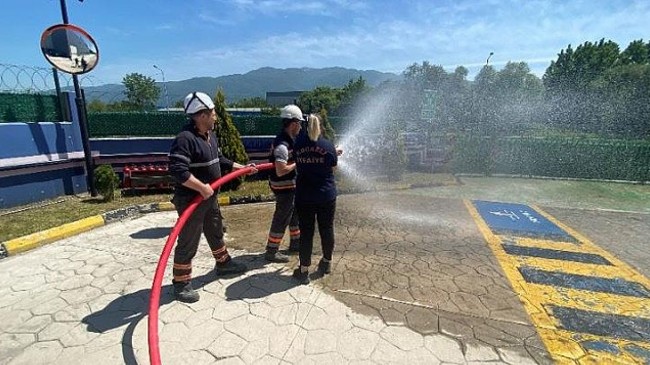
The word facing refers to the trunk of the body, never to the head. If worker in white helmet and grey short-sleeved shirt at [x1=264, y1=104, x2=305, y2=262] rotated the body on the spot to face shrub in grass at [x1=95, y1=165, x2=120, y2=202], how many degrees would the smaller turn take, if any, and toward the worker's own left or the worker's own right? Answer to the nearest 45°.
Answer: approximately 135° to the worker's own left

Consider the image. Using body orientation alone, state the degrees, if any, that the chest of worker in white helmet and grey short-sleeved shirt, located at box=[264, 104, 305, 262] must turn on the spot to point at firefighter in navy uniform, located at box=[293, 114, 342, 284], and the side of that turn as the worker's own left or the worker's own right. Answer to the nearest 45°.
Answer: approximately 45° to the worker's own right

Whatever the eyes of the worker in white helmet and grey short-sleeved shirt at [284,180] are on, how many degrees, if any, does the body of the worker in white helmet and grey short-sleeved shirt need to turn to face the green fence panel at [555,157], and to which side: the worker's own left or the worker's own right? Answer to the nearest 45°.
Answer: approximately 45° to the worker's own left

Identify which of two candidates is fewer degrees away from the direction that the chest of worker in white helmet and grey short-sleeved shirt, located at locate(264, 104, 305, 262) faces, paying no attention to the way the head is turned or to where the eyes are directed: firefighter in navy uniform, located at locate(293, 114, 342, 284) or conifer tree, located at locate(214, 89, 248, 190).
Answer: the firefighter in navy uniform

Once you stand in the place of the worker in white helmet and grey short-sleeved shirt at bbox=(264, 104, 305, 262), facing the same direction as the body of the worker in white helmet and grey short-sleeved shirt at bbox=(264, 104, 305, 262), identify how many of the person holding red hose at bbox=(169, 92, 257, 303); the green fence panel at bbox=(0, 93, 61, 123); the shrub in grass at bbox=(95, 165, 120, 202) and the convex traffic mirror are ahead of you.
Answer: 0

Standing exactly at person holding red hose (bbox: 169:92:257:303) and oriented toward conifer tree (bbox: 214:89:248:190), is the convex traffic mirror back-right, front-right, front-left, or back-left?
front-left

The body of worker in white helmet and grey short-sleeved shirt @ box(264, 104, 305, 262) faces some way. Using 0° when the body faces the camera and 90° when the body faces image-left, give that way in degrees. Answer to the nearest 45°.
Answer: approximately 270°

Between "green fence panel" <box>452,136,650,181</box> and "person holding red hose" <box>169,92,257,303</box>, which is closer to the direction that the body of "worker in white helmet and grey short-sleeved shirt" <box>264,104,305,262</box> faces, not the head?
the green fence panel

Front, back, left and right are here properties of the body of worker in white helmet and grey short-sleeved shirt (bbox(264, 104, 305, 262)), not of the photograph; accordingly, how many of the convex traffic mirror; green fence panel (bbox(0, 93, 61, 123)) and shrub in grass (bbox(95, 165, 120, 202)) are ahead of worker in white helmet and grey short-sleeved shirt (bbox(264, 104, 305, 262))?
0

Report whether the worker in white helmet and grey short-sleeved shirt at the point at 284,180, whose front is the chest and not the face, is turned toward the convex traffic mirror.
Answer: no

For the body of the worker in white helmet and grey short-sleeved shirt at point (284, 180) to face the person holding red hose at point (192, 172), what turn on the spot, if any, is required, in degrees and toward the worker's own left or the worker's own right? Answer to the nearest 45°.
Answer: approximately 135° to the worker's own right

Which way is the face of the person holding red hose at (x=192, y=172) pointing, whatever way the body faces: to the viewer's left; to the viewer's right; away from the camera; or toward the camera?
to the viewer's right

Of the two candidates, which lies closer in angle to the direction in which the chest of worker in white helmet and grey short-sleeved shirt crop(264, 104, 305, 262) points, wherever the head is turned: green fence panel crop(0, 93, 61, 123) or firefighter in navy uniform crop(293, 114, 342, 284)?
the firefighter in navy uniform

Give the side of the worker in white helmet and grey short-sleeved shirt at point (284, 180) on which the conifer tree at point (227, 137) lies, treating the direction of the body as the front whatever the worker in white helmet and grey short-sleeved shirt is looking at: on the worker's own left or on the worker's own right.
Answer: on the worker's own left

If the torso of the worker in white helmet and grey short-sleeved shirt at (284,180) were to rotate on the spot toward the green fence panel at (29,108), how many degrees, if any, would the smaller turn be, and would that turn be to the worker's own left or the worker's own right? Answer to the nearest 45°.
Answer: approximately 135° to the worker's own left
